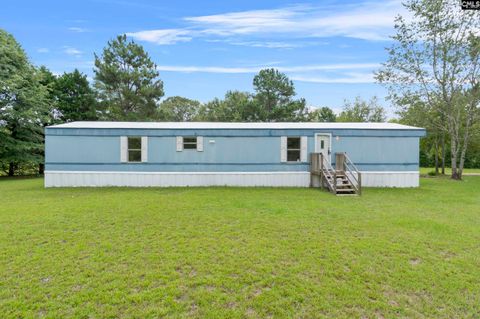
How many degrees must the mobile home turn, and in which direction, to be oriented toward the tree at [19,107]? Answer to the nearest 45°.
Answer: approximately 135° to its right

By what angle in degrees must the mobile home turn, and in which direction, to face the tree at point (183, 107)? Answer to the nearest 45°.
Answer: approximately 180°

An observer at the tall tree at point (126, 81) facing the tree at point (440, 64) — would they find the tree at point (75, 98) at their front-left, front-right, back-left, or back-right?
back-right

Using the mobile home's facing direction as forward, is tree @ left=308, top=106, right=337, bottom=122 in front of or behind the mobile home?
behind

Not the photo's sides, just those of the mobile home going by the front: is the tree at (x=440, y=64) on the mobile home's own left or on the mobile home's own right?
on the mobile home's own left

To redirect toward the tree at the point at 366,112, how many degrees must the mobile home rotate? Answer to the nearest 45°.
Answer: approximately 135° to its left

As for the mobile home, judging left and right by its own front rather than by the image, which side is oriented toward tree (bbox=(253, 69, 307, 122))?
back

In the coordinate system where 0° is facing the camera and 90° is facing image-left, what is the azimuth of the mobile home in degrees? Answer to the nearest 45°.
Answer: approximately 0°

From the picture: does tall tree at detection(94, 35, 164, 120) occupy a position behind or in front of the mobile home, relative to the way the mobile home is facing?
behind
